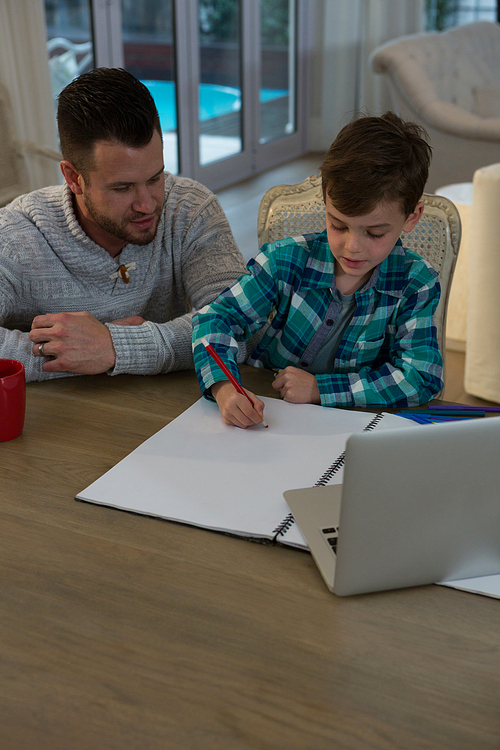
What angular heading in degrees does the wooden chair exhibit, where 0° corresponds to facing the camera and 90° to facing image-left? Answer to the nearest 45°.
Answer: approximately 0°

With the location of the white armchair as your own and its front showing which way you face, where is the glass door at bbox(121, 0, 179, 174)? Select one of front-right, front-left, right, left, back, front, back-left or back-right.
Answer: back-right

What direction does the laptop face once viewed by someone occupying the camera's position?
facing away from the viewer and to the left of the viewer

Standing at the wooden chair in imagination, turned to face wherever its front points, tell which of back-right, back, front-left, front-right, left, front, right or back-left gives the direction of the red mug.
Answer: front-right

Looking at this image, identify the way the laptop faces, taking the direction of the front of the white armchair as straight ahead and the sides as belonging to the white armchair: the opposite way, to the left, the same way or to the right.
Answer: the opposite way

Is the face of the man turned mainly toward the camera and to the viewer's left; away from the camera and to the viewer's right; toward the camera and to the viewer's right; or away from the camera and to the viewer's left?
toward the camera and to the viewer's right

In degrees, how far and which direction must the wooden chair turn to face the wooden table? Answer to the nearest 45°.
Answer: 0° — it already faces it

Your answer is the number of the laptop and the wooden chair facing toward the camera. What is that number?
1

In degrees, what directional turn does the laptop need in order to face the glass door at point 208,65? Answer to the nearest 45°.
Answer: approximately 45° to its right

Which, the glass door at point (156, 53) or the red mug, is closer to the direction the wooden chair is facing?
the red mug

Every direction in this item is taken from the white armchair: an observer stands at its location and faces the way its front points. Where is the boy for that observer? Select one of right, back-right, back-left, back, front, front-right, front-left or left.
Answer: front-right
